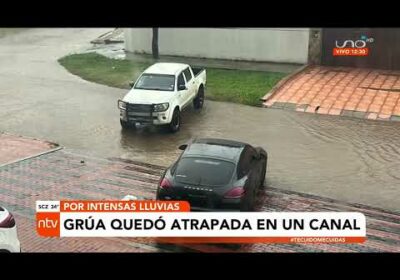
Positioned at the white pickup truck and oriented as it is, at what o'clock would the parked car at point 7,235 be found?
The parked car is roughly at 11 o'clock from the white pickup truck.

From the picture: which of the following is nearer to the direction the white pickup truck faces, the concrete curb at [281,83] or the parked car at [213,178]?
the parked car

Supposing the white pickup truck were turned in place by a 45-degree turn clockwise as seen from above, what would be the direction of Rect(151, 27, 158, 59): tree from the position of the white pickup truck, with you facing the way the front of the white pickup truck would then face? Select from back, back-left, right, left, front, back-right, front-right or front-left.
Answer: right

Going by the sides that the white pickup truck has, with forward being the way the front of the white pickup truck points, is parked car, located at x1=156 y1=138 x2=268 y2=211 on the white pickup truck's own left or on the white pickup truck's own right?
on the white pickup truck's own left

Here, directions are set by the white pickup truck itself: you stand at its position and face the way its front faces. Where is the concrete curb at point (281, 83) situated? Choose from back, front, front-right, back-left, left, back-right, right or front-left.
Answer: back

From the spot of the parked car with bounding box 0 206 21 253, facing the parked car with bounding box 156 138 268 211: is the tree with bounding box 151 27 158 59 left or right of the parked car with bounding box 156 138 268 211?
left

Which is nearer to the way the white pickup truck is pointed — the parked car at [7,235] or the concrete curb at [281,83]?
the parked car

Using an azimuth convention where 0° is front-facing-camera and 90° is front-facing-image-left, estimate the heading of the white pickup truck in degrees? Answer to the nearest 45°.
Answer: approximately 45°
